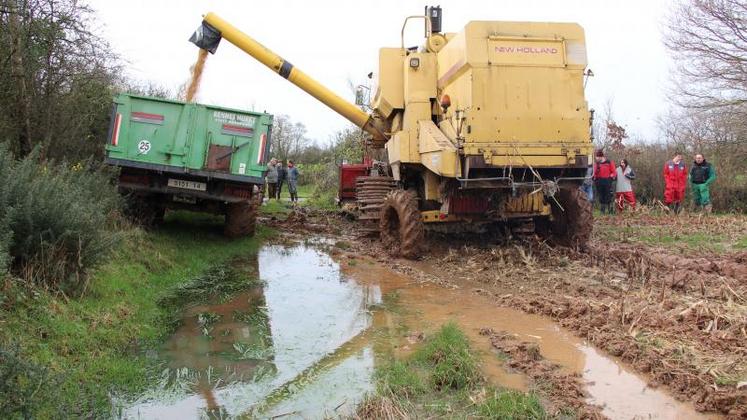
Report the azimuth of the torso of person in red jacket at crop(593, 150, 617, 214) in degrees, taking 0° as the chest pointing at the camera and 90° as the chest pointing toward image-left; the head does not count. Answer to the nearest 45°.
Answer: approximately 45°

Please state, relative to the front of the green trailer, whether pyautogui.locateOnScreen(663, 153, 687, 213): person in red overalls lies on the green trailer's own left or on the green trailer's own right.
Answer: on the green trailer's own right

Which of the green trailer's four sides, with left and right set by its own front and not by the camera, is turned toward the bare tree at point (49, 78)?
left

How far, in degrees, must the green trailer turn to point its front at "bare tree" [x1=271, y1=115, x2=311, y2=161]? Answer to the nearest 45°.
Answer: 0° — it already faces it

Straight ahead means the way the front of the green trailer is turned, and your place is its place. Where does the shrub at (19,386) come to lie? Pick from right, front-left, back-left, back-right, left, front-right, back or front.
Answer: back

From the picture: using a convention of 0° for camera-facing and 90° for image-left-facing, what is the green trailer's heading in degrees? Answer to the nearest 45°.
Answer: approximately 180°

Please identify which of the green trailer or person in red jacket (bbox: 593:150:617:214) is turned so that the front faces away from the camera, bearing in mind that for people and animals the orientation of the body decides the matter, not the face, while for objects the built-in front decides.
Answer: the green trailer

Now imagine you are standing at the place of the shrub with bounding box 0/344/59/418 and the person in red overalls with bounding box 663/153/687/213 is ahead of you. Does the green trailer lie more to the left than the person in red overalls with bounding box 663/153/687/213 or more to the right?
left

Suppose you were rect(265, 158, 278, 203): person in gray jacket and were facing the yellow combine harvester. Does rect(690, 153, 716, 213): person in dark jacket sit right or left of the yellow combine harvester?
left

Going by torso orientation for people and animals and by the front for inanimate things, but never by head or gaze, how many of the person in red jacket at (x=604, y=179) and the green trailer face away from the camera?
1

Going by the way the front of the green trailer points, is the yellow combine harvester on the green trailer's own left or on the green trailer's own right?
on the green trailer's own right
